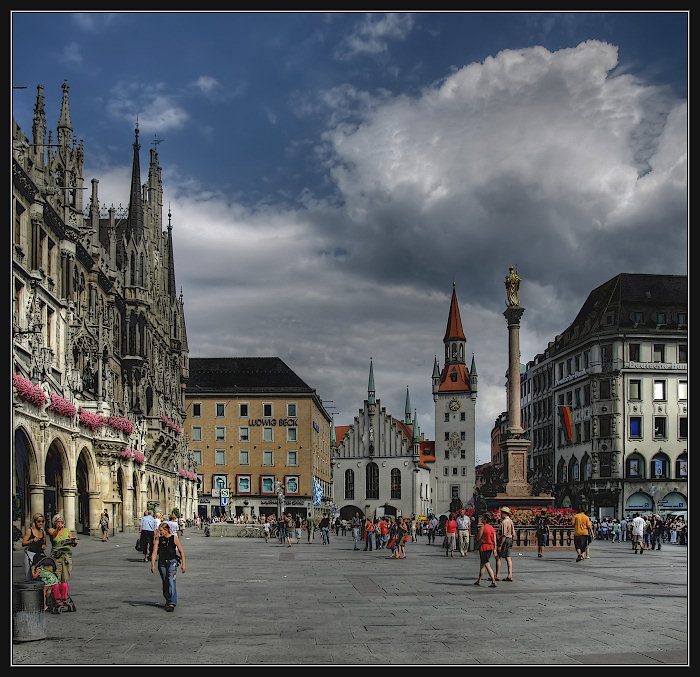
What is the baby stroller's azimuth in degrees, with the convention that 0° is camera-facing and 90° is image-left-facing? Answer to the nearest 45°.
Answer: approximately 315°

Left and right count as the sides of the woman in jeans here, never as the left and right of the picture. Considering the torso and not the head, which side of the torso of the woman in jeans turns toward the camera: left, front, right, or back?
front

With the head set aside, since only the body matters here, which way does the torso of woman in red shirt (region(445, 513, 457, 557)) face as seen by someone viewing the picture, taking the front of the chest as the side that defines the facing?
toward the camera

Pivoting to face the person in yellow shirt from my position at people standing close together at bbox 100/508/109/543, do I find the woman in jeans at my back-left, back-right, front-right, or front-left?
front-right

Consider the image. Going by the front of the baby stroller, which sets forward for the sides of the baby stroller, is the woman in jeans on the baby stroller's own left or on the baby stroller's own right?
on the baby stroller's own left

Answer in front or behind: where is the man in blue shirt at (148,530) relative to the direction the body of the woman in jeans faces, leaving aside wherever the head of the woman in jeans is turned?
behind

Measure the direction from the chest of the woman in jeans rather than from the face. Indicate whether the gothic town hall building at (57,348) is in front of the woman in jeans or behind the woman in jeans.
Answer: behind

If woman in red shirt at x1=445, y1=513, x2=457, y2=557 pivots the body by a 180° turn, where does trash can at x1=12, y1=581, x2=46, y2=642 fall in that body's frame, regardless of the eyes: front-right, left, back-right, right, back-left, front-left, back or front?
back

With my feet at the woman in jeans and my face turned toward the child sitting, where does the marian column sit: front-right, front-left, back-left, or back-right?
back-right

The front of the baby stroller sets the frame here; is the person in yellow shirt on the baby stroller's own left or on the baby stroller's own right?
on the baby stroller's own left

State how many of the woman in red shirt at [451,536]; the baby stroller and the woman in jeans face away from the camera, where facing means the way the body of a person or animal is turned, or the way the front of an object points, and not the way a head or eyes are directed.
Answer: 0
